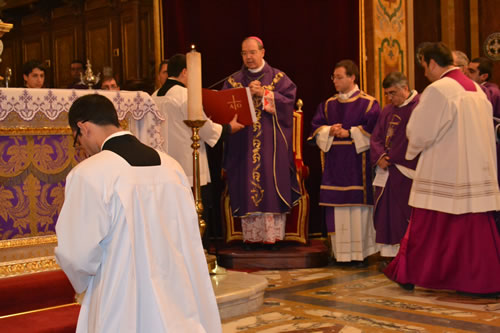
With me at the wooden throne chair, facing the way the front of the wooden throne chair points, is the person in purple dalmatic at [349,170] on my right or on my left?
on my left

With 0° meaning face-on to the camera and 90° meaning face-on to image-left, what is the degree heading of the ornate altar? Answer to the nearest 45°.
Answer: approximately 0°

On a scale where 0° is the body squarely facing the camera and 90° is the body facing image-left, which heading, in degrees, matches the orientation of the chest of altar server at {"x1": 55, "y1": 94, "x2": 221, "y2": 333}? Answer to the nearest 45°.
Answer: approximately 135°

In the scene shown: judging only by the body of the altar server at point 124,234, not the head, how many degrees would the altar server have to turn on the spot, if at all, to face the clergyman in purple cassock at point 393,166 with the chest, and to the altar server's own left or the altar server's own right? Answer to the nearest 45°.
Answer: approximately 90° to the altar server's own right

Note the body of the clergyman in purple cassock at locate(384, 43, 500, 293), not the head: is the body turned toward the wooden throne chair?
yes

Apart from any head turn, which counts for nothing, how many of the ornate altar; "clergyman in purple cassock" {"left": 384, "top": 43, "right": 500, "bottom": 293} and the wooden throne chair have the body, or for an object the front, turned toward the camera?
2
